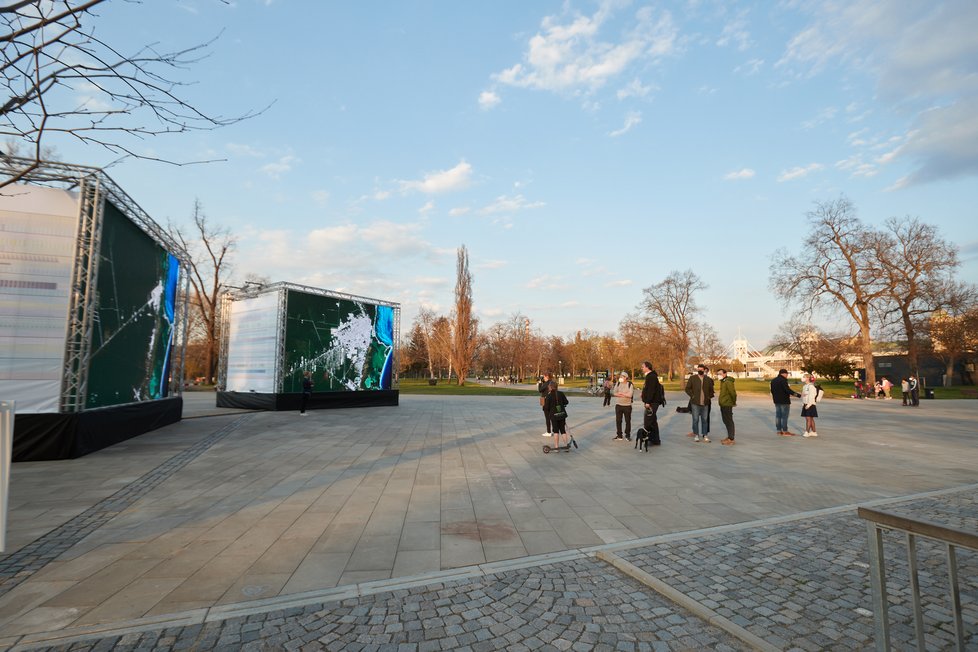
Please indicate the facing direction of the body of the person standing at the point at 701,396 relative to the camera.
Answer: toward the camera

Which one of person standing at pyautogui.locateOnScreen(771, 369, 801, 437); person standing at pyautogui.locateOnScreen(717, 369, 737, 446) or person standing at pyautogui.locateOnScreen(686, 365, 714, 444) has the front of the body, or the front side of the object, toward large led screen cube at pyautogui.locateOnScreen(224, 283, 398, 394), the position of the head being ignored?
person standing at pyautogui.locateOnScreen(717, 369, 737, 446)

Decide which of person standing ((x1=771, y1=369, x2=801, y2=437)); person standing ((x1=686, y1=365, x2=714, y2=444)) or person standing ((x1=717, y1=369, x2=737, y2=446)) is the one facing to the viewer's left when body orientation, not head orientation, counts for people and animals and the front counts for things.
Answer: person standing ((x1=717, y1=369, x2=737, y2=446))

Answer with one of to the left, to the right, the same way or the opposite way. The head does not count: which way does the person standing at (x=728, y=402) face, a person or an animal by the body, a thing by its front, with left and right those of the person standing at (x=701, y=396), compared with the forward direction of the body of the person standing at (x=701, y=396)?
to the right

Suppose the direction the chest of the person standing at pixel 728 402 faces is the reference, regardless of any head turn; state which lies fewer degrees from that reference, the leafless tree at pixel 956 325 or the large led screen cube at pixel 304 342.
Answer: the large led screen cube

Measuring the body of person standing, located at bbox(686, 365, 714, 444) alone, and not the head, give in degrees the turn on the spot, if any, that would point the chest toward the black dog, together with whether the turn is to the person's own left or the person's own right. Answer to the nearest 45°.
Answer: approximately 45° to the person's own right

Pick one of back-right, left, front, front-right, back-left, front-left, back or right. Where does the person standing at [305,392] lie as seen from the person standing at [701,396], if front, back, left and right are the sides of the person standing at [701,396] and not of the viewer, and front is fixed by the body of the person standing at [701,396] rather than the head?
right

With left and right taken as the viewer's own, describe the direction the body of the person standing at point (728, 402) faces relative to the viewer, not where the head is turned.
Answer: facing to the left of the viewer

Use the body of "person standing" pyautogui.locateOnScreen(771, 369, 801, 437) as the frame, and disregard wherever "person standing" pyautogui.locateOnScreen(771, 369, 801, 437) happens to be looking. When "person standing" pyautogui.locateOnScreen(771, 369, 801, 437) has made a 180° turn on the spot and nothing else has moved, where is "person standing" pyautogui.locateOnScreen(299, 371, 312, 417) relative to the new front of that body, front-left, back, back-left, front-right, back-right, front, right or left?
front

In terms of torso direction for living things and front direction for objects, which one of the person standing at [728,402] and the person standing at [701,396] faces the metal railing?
the person standing at [701,396]

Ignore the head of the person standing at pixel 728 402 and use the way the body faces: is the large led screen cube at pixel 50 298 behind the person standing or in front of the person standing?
in front

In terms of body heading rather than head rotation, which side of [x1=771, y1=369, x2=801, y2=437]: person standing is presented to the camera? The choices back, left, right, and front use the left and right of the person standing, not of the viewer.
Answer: right

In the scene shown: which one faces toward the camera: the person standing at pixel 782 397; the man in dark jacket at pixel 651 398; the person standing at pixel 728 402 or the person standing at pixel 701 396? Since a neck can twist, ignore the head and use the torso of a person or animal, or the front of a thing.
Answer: the person standing at pixel 701 396
